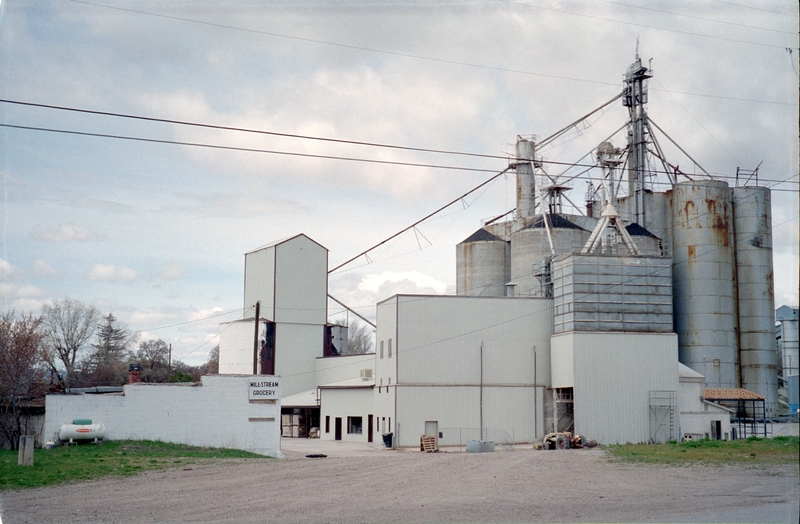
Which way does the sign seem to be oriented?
toward the camera

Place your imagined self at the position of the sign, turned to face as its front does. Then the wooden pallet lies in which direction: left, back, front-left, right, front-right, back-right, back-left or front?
back-left

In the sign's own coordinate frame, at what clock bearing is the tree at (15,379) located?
The tree is roughly at 3 o'clock from the sign.

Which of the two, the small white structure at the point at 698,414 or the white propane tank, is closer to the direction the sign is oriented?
the white propane tank

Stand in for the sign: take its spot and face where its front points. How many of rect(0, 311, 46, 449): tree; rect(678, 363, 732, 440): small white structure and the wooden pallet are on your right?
1

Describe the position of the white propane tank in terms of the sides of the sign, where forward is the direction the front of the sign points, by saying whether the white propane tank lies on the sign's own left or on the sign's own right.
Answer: on the sign's own right
